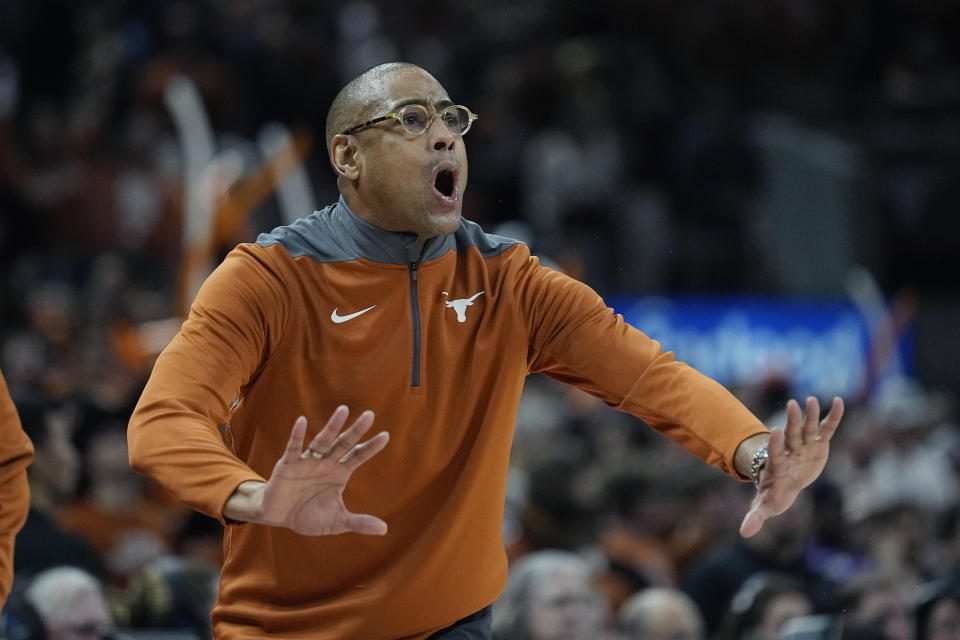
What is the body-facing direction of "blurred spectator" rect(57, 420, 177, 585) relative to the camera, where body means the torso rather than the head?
toward the camera

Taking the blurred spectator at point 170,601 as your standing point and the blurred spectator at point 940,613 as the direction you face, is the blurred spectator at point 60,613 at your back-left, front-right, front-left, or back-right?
back-right

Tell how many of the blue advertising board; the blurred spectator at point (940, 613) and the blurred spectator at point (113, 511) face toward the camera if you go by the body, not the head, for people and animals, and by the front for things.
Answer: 3

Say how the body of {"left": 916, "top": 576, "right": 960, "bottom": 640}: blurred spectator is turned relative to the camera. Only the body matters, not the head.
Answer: toward the camera

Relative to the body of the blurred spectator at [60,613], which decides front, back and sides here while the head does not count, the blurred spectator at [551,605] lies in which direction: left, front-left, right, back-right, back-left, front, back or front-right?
front-left

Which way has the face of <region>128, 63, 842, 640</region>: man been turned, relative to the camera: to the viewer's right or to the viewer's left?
to the viewer's right

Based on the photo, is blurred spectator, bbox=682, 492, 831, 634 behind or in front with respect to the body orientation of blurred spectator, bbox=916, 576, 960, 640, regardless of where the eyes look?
behind

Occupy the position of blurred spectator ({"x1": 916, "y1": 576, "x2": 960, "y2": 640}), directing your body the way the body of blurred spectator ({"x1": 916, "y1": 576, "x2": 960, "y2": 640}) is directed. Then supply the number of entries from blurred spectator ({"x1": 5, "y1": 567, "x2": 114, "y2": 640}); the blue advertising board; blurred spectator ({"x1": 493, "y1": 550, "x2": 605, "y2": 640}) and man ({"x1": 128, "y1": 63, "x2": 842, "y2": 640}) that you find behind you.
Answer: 1

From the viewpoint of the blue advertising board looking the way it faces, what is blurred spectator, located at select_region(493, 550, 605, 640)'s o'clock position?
The blurred spectator is roughly at 12 o'clock from the blue advertising board.

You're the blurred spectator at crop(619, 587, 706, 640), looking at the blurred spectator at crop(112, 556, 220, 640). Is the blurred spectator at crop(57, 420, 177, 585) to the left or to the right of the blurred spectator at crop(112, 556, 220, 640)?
right

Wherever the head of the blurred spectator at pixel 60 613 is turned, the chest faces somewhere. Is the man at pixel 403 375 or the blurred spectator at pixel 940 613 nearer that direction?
the man

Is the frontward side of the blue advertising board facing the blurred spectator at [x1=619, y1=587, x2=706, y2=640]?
yes

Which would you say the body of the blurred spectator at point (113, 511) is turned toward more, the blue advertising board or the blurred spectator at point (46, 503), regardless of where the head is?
the blurred spectator

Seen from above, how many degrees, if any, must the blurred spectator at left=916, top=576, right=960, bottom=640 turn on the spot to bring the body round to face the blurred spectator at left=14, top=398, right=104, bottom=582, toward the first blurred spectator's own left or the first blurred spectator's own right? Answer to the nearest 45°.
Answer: approximately 90° to the first blurred spectator's own right

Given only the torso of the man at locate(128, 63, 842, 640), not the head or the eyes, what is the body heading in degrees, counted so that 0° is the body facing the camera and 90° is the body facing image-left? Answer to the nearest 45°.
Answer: approximately 315°

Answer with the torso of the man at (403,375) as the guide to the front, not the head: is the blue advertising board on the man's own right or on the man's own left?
on the man's own left

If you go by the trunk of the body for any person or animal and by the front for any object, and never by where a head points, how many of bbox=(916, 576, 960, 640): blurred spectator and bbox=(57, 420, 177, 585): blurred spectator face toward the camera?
2

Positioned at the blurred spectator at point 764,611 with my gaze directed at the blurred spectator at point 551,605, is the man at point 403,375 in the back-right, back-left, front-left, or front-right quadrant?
front-left

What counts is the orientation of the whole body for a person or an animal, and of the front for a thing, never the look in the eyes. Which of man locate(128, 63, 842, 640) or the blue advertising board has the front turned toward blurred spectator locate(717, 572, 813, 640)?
the blue advertising board

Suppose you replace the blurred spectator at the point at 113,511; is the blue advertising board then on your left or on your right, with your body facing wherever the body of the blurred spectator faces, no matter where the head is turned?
on your left
